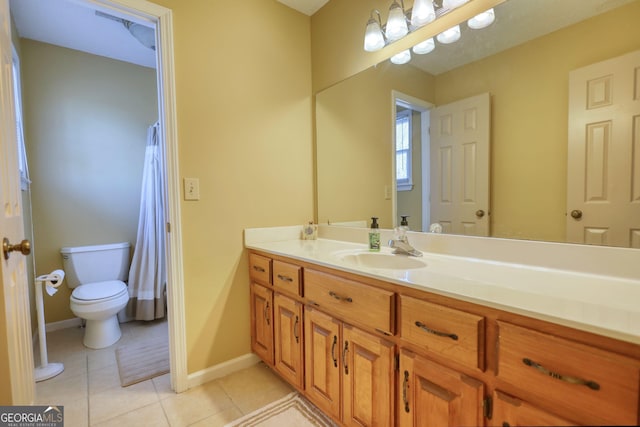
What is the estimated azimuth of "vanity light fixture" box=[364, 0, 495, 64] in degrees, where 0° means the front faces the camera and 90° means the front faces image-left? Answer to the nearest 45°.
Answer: approximately 45°

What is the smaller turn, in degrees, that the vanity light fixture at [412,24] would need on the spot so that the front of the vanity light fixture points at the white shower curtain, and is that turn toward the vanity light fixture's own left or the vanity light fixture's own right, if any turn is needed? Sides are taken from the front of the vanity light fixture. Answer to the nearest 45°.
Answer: approximately 45° to the vanity light fixture's own right

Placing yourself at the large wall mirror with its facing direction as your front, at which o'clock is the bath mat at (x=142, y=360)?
The bath mat is roughly at 1 o'clock from the large wall mirror.
